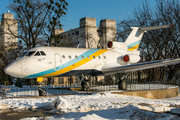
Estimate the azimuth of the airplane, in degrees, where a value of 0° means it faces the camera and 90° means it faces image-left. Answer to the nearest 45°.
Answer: approximately 45°
